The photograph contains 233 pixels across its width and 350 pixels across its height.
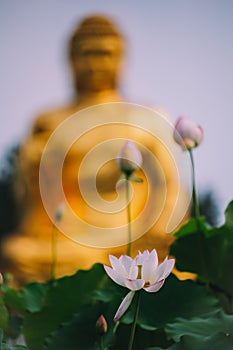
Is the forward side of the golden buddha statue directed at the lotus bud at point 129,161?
yes

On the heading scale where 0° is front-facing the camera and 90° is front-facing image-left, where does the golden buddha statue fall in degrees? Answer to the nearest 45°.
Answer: approximately 0°

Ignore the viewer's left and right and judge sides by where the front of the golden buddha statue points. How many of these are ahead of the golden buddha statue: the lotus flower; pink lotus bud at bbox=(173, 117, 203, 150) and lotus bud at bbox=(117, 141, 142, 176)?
3

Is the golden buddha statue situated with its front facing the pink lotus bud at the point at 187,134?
yes

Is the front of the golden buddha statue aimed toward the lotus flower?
yes
